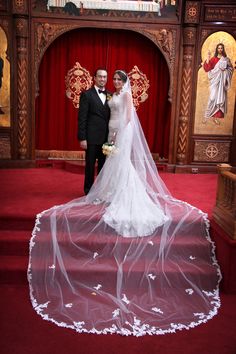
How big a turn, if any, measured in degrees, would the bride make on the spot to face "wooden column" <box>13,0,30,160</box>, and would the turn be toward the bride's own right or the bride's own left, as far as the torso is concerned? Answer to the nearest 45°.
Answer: approximately 45° to the bride's own right

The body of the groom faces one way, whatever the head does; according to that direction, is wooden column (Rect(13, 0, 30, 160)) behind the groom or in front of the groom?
behind

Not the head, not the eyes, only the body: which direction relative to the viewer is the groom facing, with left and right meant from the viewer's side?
facing the viewer and to the right of the viewer
